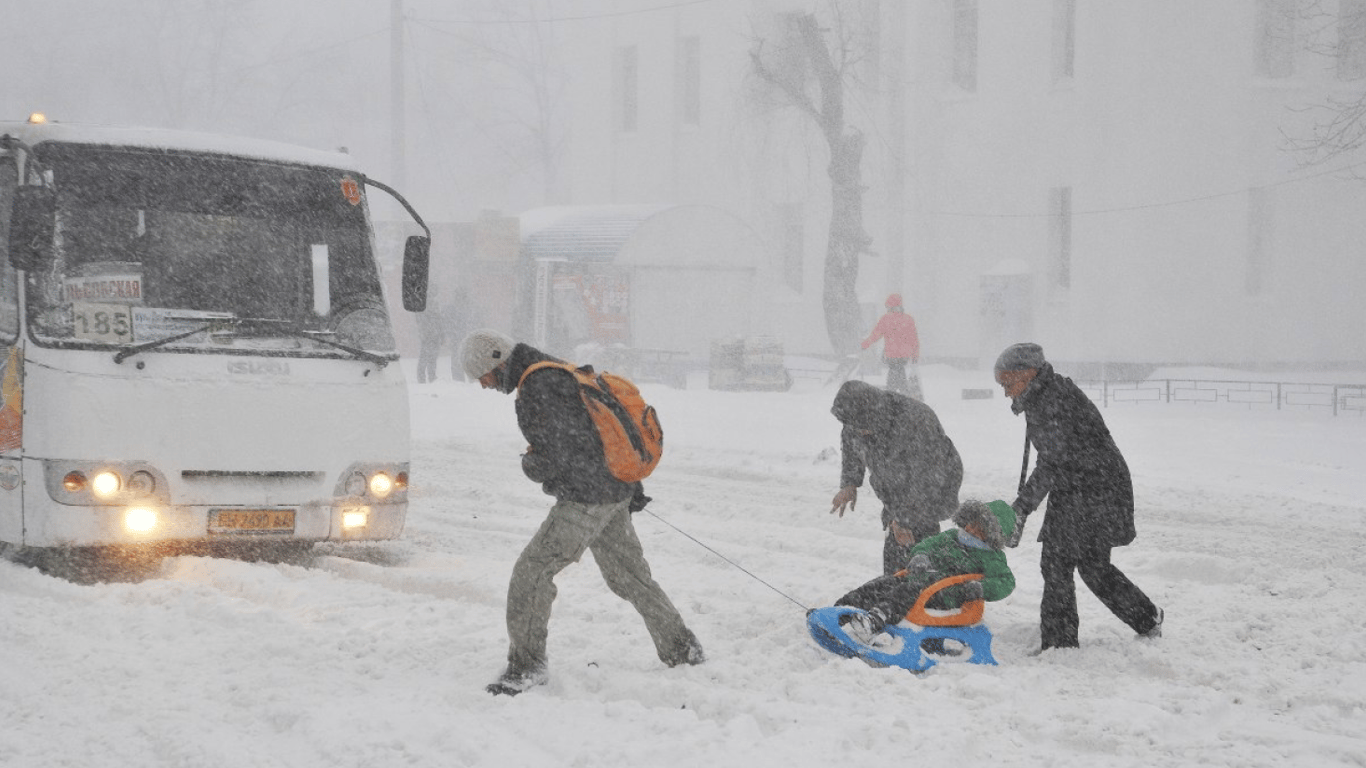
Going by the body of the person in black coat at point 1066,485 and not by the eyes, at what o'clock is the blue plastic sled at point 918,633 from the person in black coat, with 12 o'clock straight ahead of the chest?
The blue plastic sled is roughly at 11 o'clock from the person in black coat.

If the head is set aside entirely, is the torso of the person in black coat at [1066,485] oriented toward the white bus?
yes

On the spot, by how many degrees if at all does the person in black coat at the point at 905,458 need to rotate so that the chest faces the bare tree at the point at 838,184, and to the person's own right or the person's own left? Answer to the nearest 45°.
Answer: approximately 90° to the person's own right

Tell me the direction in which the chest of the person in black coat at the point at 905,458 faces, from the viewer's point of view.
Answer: to the viewer's left

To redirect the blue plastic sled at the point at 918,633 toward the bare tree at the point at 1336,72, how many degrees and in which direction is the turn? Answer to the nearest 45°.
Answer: approximately 90° to its right

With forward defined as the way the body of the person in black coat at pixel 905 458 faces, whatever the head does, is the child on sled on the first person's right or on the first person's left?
on the first person's left

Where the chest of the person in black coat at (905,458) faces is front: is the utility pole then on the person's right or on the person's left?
on the person's right

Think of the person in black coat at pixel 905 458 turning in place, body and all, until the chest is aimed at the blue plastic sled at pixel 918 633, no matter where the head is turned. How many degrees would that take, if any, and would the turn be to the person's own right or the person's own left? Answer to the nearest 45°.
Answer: approximately 90° to the person's own left

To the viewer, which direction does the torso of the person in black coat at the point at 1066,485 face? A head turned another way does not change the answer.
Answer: to the viewer's left

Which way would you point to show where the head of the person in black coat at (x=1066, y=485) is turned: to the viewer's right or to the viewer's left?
to the viewer's left

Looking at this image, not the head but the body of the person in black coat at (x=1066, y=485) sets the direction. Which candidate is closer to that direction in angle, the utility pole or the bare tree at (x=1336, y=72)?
the utility pole

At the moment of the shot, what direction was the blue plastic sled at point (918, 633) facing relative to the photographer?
facing to the left of the viewer

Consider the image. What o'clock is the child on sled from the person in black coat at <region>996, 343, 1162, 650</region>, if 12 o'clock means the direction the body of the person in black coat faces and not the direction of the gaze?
The child on sled is roughly at 11 o'clock from the person in black coat.

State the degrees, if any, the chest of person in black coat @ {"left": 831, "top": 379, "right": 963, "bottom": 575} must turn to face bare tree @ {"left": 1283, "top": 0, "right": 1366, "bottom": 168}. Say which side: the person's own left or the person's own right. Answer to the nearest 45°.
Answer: approximately 90° to the person's own right
